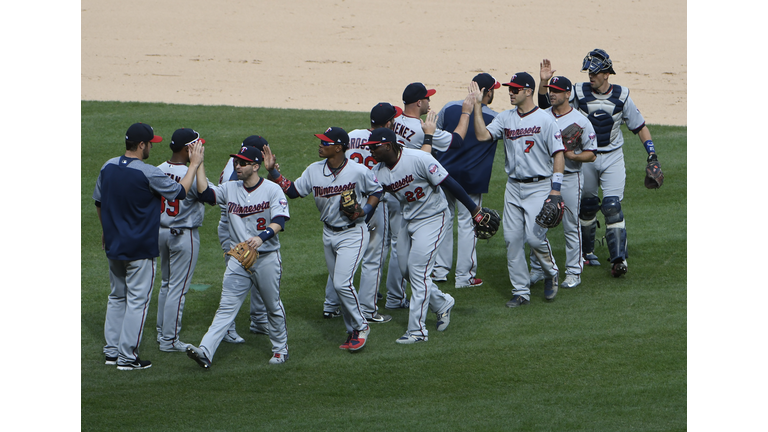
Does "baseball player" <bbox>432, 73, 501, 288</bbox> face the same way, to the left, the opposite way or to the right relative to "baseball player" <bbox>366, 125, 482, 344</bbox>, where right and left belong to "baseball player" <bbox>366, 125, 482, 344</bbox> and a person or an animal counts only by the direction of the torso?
the opposite way

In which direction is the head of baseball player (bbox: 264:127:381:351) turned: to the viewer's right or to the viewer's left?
to the viewer's left

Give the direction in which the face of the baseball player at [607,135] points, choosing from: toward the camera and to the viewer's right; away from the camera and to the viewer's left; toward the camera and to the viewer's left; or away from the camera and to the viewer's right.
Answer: toward the camera and to the viewer's left

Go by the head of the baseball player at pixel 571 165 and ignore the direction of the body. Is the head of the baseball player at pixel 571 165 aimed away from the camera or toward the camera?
toward the camera

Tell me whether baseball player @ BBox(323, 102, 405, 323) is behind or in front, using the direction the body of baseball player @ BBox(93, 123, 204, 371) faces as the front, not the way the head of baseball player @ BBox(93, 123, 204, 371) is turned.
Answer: in front

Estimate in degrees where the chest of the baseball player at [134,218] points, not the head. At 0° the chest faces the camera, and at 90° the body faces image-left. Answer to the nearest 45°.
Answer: approximately 225°

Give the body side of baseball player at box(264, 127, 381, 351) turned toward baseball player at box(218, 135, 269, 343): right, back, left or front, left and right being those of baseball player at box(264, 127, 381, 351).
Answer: right

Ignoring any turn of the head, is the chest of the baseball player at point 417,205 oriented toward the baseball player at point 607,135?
no

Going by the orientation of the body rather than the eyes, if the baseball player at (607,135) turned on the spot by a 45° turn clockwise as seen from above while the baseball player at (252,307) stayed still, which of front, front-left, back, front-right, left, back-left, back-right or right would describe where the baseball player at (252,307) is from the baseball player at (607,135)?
front-left

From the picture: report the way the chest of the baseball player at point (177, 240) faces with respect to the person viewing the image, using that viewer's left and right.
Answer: facing away from the viewer and to the right of the viewer

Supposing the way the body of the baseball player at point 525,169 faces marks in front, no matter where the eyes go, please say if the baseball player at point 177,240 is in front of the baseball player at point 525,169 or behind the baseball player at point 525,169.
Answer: in front

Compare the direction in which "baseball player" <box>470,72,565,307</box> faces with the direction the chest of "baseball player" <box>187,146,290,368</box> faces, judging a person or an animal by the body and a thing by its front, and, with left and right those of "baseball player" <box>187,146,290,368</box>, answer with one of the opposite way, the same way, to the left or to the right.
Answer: the same way

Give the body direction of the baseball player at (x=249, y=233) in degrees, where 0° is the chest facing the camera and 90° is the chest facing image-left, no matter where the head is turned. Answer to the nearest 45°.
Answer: approximately 45°
